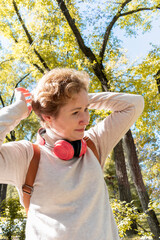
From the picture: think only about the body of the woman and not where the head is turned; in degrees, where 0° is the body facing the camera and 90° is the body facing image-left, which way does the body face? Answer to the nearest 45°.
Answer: approximately 315°

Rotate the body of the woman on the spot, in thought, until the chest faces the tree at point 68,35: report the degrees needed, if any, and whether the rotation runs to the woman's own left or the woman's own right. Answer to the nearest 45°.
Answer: approximately 135° to the woman's own left

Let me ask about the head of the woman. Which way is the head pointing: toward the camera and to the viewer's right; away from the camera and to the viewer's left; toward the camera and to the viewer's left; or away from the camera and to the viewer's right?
toward the camera and to the viewer's right
